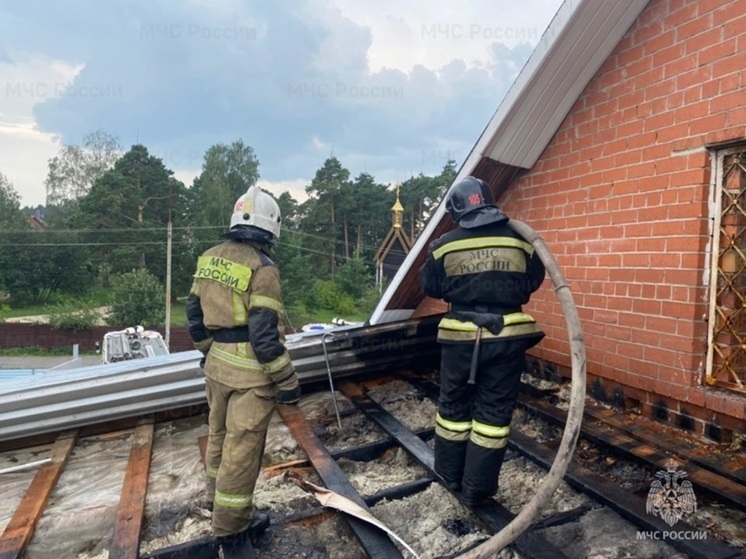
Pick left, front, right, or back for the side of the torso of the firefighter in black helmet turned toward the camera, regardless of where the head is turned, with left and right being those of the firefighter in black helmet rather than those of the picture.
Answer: back

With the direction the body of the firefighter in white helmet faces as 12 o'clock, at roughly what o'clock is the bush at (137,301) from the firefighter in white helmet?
The bush is roughly at 10 o'clock from the firefighter in white helmet.

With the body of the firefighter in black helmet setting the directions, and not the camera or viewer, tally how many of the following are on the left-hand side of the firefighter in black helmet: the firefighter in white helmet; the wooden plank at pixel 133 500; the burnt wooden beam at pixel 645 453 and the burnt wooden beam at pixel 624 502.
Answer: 2

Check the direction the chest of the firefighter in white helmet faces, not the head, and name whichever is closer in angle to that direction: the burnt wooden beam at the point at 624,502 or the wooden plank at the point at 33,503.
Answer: the burnt wooden beam

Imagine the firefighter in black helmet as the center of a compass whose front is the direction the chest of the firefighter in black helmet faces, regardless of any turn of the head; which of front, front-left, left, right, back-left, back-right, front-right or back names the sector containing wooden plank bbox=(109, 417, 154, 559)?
left

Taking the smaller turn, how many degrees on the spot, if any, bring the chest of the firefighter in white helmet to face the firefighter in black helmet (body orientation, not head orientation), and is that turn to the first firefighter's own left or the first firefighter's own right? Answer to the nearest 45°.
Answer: approximately 45° to the first firefighter's own right

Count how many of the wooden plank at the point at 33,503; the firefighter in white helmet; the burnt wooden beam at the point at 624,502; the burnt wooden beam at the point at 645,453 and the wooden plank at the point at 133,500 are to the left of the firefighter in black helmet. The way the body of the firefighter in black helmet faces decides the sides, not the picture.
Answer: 3

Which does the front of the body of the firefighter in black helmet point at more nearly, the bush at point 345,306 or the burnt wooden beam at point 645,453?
the bush

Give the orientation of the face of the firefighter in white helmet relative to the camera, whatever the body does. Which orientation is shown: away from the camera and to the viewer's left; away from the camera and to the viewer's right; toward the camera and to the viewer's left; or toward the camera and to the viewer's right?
away from the camera and to the viewer's right

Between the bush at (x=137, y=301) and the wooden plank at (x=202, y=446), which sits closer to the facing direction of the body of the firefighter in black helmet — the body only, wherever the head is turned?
the bush

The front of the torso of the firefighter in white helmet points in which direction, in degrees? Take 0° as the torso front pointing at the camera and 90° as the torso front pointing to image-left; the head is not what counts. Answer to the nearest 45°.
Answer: approximately 225°

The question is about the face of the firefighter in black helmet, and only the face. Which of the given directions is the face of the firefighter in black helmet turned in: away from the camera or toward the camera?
away from the camera

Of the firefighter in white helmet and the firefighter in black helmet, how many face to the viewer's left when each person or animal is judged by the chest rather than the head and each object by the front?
0
